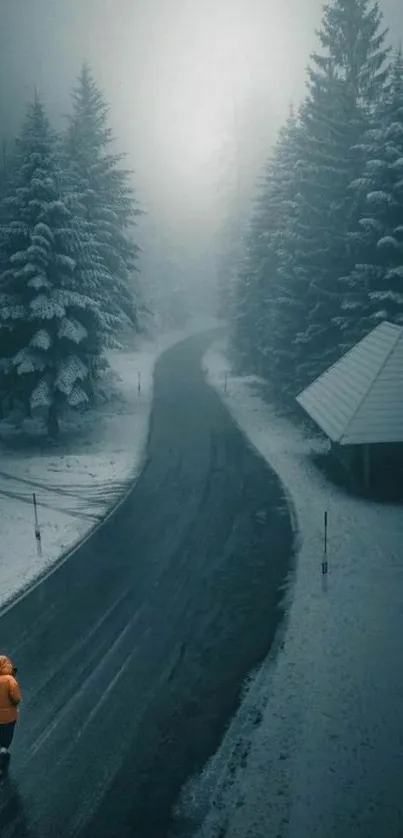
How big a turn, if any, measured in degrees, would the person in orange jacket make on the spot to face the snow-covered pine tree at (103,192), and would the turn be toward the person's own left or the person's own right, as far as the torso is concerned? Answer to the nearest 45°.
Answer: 0° — they already face it

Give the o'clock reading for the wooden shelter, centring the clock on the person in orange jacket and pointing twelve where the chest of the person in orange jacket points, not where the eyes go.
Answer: The wooden shelter is roughly at 2 o'clock from the person in orange jacket.

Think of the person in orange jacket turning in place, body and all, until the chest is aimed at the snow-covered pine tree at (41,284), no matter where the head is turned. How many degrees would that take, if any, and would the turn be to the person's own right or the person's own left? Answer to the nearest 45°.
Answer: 0° — they already face it

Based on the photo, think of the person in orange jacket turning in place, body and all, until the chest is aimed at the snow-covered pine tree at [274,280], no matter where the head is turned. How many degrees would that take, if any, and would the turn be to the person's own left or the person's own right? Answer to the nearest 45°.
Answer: approximately 45° to the person's own right

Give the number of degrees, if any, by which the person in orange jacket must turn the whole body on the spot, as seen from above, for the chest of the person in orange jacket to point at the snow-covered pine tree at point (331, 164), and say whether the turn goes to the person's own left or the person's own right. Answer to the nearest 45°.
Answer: approximately 45° to the person's own right

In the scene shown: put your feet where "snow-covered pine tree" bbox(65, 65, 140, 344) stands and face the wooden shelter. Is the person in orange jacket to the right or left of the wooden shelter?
right

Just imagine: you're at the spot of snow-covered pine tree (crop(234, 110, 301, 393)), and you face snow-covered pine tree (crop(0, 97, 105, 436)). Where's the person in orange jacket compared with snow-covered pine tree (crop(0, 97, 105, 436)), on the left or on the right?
left

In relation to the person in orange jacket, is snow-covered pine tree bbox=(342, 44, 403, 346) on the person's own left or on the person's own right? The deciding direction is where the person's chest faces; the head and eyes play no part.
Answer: on the person's own right

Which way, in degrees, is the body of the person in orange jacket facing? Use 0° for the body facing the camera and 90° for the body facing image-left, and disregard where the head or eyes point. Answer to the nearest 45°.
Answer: approximately 180°
